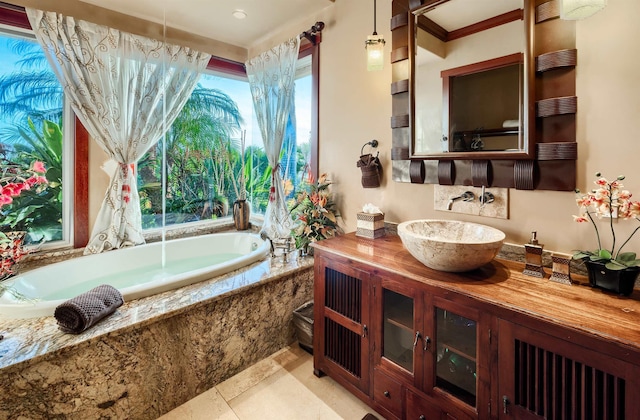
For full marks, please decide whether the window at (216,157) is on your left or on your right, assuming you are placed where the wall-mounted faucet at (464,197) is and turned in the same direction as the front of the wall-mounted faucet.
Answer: on your right

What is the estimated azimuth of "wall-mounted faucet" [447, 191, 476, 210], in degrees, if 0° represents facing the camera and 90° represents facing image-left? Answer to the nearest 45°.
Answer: approximately 45°

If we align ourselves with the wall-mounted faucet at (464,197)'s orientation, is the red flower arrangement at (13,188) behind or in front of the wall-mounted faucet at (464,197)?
in front

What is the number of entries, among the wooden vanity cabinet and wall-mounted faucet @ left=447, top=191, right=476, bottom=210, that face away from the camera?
0

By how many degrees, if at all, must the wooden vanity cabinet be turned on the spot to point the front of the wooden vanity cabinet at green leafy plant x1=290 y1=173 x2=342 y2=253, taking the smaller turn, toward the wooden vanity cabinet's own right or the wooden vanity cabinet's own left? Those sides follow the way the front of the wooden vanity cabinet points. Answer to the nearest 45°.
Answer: approximately 90° to the wooden vanity cabinet's own right

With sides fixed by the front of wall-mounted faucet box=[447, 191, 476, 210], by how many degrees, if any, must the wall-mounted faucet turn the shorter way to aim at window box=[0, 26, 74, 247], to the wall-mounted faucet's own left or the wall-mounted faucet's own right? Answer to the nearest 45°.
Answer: approximately 45° to the wall-mounted faucet's own right

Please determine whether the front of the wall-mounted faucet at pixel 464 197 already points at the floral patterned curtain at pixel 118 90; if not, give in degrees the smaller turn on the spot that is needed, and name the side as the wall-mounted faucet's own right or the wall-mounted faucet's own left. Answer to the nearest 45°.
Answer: approximately 45° to the wall-mounted faucet's own right

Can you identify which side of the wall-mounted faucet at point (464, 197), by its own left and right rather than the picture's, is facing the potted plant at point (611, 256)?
left

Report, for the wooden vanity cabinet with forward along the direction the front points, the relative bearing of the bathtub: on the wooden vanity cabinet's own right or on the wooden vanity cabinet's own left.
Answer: on the wooden vanity cabinet's own right

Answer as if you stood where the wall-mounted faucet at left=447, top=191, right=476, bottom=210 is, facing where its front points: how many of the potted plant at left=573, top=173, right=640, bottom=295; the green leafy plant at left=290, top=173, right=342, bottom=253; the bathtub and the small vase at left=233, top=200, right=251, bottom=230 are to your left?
1

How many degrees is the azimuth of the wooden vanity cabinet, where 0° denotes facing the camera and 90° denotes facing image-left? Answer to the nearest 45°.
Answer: approximately 45°

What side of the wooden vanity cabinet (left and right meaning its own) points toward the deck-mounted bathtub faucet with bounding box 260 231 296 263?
right

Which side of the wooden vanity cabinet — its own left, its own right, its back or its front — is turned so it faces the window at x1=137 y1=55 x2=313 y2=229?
right
